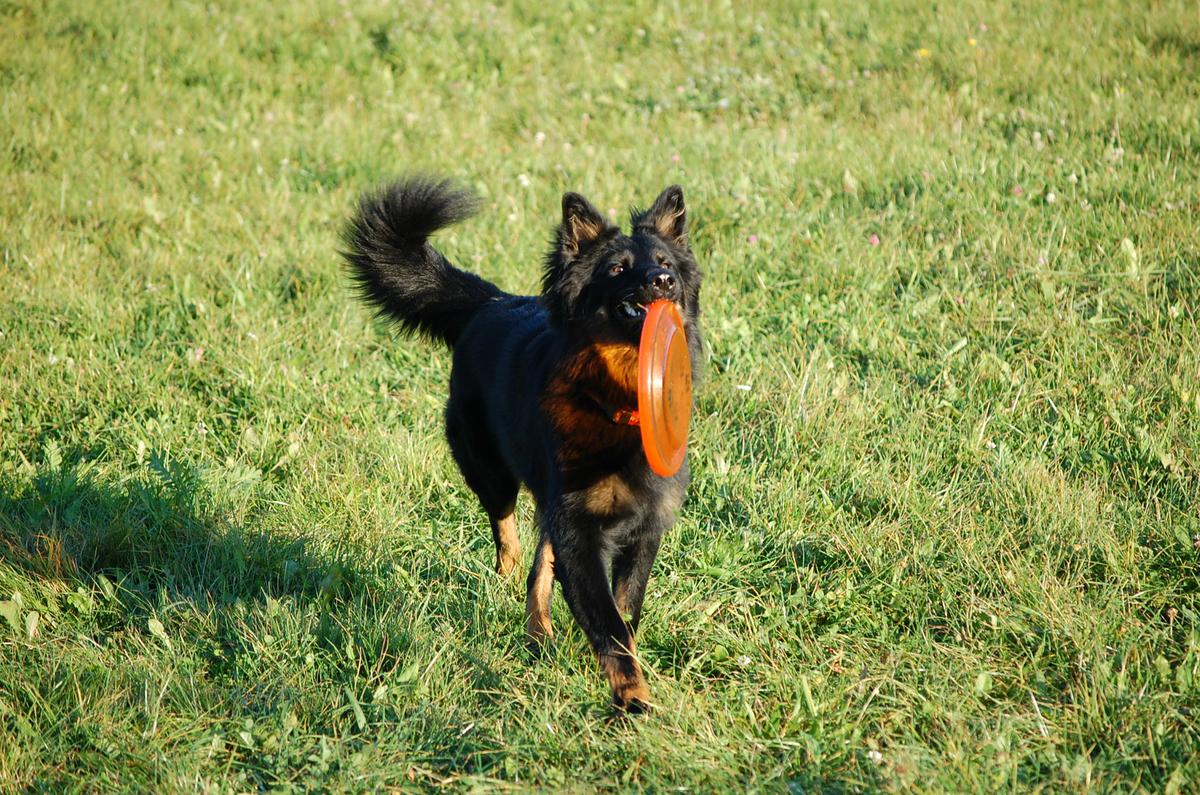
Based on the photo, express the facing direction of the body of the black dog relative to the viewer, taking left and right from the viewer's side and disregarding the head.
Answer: facing the viewer and to the right of the viewer
